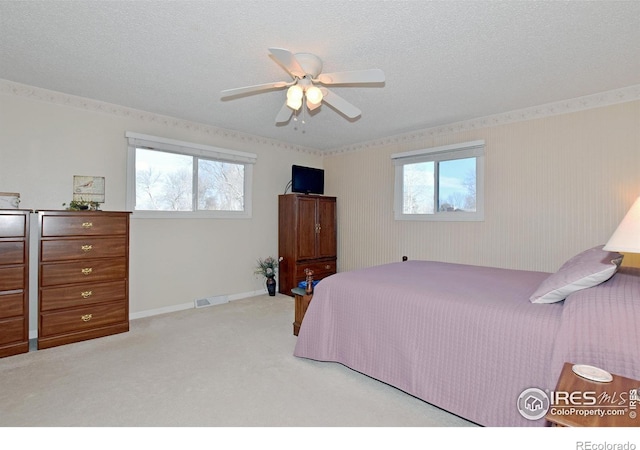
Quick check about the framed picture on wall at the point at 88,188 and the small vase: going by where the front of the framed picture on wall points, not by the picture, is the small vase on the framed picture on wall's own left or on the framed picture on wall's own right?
on the framed picture on wall's own left

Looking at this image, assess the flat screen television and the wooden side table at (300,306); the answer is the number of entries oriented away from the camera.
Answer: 0

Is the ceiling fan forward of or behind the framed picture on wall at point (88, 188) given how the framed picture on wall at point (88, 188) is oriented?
forward

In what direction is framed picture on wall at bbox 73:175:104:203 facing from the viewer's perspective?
toward the camera

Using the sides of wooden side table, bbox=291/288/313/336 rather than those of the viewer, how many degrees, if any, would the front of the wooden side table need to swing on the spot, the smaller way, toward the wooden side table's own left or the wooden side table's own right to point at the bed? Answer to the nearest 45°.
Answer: approximately 90° to the wooden side table's own left

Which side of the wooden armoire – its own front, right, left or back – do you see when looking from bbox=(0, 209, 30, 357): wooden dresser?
right

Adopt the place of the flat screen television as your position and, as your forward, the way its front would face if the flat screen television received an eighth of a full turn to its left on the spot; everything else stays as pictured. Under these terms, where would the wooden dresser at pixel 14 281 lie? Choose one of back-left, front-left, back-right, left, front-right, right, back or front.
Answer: back-right

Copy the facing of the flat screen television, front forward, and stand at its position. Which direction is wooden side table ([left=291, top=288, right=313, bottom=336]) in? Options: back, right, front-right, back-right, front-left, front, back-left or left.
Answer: front-right

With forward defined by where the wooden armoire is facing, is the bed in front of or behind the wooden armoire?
in front

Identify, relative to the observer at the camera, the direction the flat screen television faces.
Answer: facing the viewer and to the right of the viewer
